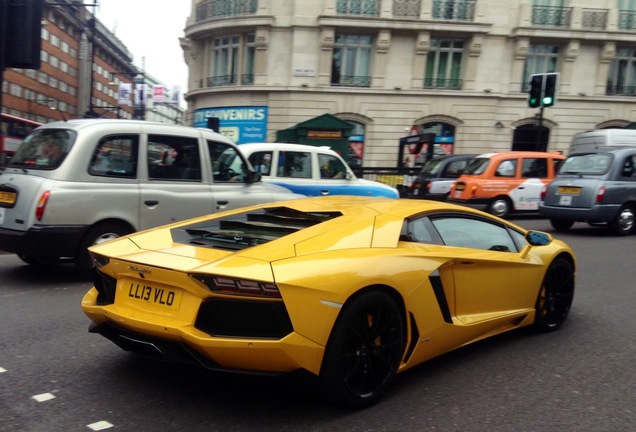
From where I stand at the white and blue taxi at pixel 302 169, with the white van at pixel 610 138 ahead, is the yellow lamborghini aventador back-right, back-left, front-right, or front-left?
back-right

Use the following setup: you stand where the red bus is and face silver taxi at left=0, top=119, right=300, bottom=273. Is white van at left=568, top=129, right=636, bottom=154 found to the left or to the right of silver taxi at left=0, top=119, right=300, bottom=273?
left

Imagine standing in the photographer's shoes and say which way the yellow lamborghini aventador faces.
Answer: facing away from the viewer and to the right of the viewer

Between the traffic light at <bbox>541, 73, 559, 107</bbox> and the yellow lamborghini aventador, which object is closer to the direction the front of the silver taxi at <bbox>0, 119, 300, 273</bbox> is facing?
the traffic light

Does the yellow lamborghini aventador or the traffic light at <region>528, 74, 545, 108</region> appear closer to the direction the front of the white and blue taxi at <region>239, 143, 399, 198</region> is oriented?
the traffic light

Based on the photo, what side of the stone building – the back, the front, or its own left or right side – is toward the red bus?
right

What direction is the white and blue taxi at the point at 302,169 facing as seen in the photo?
to the viewer's right

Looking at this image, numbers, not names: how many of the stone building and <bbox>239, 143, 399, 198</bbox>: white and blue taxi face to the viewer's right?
1
